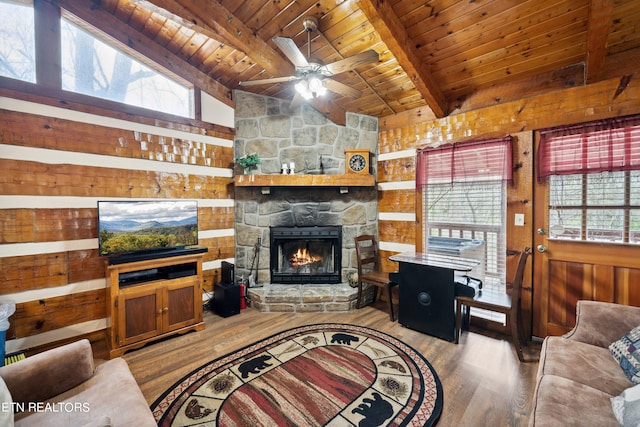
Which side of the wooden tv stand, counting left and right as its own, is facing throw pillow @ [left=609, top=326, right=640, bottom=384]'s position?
front

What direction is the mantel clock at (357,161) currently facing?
toward the camera

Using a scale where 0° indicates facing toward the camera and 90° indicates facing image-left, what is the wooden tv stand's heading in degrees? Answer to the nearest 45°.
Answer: approximately 315°

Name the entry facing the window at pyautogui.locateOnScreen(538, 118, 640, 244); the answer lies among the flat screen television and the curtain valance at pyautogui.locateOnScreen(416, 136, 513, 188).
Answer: the flat screen television

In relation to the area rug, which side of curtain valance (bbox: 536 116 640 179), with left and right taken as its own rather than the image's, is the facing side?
front

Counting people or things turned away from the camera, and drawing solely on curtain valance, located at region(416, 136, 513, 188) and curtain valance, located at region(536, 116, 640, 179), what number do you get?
0

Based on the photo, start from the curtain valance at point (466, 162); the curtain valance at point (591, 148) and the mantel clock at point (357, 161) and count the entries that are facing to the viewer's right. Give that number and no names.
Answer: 0

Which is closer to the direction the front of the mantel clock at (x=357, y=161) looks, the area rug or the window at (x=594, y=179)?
the area rug

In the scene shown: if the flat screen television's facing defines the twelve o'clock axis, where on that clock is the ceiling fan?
The ceiling fan is roughly at 12 o'clock from the flat screen television.

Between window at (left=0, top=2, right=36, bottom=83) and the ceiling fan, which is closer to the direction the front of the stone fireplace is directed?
the ceiling fan

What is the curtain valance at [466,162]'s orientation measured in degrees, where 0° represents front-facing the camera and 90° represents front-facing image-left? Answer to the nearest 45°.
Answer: approximately 45°

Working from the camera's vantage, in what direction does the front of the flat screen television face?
facing the viewer and to the right of the viewer

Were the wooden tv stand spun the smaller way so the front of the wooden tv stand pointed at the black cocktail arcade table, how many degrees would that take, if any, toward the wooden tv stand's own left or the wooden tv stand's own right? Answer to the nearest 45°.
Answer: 0° — it already faces it

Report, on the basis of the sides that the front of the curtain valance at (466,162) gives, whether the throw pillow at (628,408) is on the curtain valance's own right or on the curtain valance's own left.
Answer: on the curtain valance's own left

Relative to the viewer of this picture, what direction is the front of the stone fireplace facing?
facing the viewer

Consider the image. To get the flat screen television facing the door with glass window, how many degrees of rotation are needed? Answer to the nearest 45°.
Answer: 0° — it already faces it
